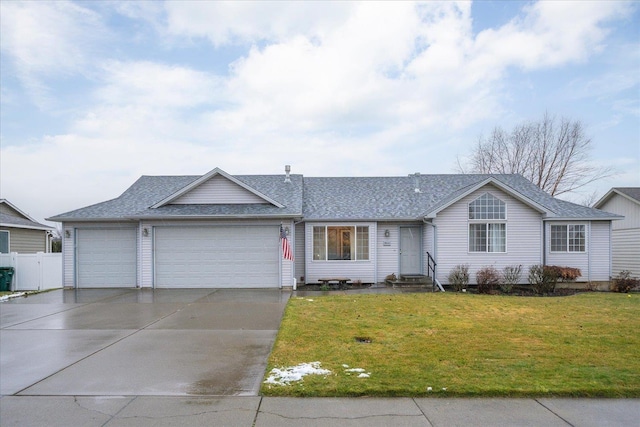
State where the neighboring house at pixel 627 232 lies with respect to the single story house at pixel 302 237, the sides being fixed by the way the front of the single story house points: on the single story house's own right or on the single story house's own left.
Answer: on the single story house's own left

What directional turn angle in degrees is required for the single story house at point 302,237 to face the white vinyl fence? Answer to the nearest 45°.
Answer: approximately 90° to its right

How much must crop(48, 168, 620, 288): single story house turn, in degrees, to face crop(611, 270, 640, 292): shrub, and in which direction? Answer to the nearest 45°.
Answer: approximately 90° to its left

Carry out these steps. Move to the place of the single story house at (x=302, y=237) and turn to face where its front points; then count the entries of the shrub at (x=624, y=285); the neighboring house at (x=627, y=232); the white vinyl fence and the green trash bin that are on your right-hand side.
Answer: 2

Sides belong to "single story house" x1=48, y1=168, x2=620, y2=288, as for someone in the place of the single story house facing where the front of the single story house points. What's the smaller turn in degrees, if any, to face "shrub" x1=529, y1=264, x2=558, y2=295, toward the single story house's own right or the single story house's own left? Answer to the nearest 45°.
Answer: approximately 90° to the single story house's own left

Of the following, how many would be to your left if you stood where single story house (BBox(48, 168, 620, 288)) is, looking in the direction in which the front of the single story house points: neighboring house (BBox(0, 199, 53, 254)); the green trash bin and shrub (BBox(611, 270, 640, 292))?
1

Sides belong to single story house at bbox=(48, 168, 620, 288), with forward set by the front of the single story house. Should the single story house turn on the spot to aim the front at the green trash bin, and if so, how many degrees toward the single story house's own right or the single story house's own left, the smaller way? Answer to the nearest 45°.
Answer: approximately 90° to the single story house's own right

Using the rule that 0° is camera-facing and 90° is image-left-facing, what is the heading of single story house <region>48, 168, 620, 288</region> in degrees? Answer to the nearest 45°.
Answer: approximately 0°

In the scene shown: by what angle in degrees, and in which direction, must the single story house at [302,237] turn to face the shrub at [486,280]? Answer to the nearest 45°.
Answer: approximately 90° to its left
